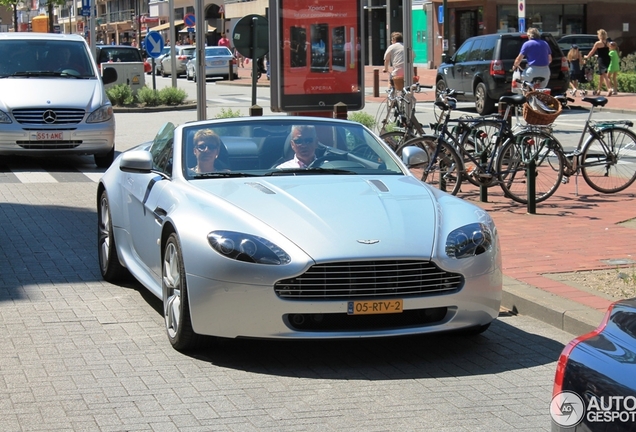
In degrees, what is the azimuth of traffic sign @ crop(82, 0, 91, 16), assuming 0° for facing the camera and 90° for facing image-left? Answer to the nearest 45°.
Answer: approximately 0°

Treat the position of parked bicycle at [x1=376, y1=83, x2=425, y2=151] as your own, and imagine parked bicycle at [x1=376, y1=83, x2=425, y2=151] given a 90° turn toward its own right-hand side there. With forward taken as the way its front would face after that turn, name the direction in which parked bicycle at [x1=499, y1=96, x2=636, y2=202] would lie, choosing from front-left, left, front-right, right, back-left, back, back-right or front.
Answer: back

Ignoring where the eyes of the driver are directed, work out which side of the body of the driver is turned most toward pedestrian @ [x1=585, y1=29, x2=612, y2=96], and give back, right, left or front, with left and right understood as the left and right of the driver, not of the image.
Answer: back

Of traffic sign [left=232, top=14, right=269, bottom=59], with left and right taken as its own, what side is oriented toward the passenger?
back

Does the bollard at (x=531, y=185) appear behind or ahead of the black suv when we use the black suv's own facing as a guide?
behind

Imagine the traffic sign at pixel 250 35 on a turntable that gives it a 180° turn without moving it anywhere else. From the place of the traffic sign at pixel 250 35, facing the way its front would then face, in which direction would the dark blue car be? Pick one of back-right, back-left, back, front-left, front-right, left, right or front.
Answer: front

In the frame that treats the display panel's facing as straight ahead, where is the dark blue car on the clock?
The dark blue car is roughly at 12 o'clock from the display panel.

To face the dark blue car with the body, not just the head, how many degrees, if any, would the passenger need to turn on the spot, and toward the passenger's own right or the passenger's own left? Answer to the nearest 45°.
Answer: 0° — they already face it

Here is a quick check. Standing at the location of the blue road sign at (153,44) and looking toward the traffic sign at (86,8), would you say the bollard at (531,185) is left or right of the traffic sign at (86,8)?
left

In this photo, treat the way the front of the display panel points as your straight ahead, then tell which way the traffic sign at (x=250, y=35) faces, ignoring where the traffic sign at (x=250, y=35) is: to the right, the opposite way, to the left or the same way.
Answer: the opposite way
